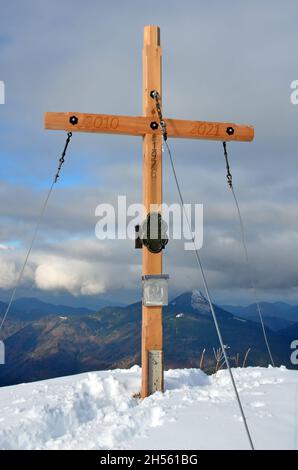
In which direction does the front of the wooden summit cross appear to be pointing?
toward the camera
